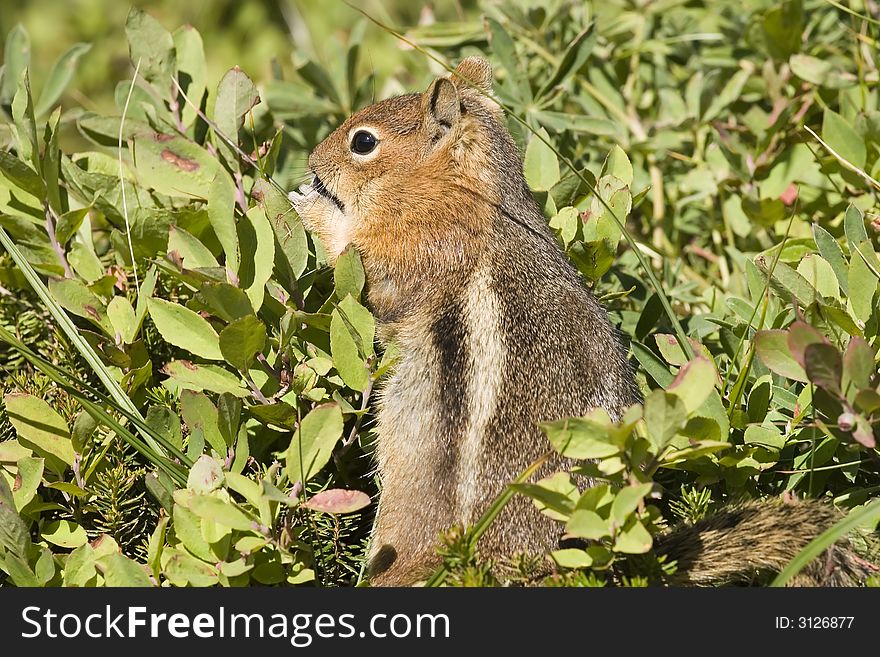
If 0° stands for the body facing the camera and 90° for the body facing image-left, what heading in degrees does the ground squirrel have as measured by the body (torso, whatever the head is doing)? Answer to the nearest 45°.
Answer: approximately 90°

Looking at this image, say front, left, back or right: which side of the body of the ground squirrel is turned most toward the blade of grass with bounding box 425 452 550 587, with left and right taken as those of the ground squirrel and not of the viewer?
left

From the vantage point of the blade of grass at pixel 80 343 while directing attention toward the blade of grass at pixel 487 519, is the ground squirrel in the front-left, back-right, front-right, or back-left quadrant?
front-left

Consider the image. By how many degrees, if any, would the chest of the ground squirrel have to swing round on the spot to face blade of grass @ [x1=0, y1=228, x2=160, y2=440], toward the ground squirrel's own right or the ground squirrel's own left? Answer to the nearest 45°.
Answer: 0° — it already faces it

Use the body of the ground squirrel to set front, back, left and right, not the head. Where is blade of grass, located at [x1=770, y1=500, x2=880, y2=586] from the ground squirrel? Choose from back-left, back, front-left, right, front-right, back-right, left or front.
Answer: back-left
